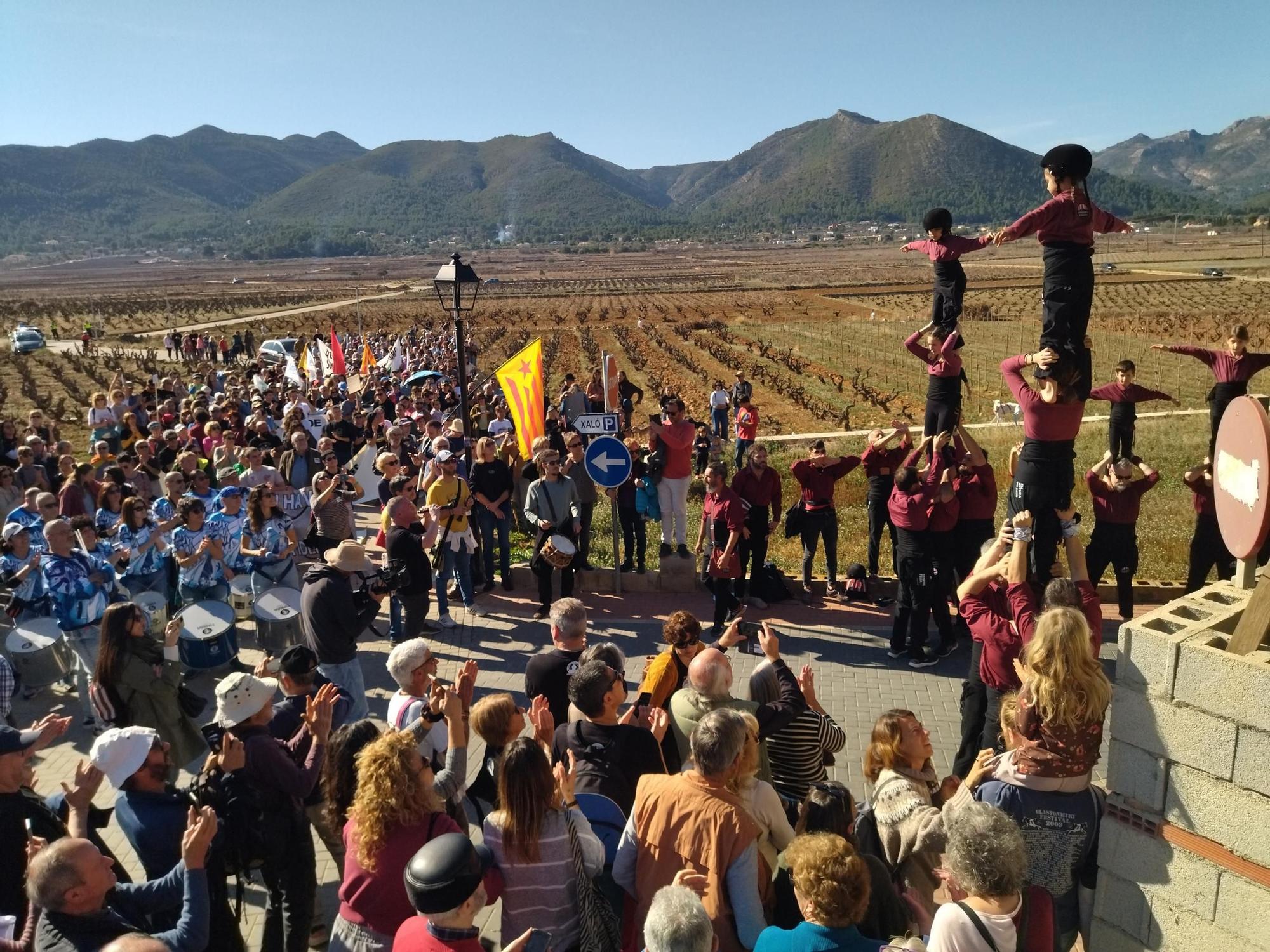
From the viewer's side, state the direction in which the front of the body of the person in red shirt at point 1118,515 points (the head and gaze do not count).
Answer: toward the camera

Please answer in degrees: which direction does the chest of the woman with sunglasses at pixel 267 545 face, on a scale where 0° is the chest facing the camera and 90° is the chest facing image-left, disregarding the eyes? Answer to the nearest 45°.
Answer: approximately 315°

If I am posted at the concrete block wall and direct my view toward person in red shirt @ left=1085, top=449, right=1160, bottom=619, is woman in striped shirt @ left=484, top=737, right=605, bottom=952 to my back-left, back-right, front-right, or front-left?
back-left

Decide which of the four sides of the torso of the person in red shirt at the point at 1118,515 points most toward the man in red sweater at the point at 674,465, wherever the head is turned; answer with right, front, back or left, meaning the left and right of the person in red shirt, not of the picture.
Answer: right

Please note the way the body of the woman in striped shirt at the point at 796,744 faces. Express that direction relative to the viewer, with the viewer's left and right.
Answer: facing away from the viewer and to the right of the viewer

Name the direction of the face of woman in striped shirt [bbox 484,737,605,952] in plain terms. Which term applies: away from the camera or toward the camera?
away from the camera

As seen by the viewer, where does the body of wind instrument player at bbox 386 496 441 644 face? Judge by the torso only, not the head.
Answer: to the viewer's right

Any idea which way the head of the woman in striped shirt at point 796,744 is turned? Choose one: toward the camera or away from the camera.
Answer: away from the camera

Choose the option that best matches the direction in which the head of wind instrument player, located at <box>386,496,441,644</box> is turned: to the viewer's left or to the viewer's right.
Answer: to the viewer's right

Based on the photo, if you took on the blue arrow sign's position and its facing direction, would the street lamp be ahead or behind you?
behind

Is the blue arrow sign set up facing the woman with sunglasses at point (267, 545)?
no

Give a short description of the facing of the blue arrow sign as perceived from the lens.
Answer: facing the viewer

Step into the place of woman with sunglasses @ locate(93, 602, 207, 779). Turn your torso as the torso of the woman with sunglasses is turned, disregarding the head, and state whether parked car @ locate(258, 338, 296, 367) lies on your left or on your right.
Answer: on your left
